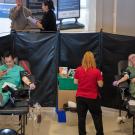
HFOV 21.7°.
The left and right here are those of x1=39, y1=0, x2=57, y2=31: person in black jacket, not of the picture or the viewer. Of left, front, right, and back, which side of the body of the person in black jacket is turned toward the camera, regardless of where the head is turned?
left

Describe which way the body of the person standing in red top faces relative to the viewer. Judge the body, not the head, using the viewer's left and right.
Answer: facing away from the viewer

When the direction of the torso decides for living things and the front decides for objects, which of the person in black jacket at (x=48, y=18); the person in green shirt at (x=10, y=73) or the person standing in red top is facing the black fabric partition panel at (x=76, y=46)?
the person standing in red top

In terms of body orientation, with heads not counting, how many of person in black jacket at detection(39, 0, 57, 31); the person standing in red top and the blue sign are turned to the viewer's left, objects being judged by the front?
1

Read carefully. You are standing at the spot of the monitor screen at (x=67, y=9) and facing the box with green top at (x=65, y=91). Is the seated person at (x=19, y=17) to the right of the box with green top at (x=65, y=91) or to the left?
right

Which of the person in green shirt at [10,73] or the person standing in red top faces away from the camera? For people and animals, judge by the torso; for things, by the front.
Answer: the person standing in red top

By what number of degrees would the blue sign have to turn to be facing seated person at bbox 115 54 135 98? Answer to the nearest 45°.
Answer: approximately 45° to its left

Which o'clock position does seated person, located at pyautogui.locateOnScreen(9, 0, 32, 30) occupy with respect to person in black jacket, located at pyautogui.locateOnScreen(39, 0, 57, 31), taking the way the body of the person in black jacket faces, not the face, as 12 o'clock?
The seated person is roughly at 1 o'clock from the person in black jacket.

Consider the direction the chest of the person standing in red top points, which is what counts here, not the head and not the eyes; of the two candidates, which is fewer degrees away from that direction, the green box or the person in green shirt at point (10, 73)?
the green box

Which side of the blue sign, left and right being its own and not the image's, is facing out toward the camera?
front

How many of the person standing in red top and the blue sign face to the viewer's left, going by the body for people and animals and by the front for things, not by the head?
0
